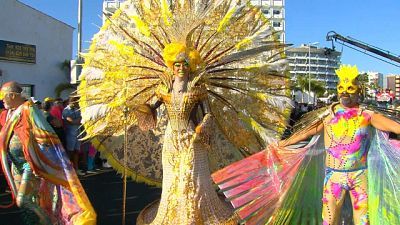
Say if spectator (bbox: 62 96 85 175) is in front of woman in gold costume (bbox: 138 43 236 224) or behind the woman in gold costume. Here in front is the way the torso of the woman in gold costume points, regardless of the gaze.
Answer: behind

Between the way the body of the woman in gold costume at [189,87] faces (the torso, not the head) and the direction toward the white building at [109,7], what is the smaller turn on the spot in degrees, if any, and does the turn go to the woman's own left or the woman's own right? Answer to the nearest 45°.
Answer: approximately 135° to the woman's own right

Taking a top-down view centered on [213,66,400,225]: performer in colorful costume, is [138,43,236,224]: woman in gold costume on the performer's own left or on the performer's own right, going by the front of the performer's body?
on the performer's own right

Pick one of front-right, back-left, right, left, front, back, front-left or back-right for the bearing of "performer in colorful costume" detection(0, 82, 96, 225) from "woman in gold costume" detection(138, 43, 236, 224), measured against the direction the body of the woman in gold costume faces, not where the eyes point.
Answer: right

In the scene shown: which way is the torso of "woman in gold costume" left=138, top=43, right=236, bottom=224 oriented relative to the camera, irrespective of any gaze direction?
toward the camera

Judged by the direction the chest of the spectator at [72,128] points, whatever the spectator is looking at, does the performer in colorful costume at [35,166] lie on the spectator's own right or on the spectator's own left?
on the spectator's own right

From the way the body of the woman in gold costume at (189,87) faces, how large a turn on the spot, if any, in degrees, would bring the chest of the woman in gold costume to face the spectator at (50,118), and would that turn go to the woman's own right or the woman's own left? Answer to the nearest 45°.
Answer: approximately 135° to the woman's own right

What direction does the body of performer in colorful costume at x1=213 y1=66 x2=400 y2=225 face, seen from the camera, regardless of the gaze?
toward the camera

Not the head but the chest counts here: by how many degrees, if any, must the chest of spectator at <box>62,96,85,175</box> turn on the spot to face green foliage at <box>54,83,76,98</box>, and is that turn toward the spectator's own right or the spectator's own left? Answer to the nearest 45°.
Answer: approximately 135° to the spectator's own left

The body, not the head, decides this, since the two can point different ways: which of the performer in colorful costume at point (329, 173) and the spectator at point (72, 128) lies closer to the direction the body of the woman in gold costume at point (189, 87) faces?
the performer in colorful costume

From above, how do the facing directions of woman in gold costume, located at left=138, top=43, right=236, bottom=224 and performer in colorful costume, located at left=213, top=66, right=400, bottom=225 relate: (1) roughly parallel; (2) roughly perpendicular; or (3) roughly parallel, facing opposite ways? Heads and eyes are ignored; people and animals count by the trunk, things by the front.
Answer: roughly parallel

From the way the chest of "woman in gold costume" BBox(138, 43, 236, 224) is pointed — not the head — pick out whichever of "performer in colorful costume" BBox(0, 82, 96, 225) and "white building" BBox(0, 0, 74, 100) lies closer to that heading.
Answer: the performer in colorful costume
